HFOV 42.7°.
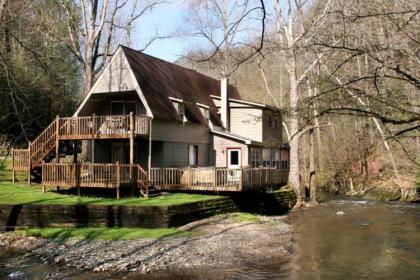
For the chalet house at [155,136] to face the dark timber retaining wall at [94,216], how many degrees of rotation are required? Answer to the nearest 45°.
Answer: approximately 45° to its left

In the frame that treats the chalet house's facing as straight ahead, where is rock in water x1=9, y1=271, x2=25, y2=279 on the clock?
The rock in water is roughly at 11 o'clock from the chalet house.

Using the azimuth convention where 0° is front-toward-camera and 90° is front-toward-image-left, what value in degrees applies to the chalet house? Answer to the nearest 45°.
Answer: approximately 45°
